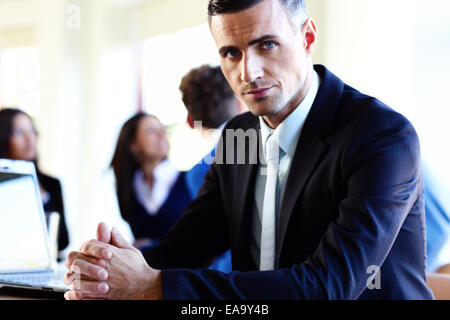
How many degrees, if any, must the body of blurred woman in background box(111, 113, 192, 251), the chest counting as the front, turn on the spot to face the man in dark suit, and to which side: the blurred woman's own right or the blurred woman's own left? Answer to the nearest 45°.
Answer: approximately 45° to the blurred woman's own right

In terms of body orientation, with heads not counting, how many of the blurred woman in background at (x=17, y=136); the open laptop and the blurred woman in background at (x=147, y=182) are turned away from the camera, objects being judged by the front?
0

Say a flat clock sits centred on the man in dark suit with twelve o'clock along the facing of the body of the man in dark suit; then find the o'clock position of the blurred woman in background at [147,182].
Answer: The blurred woman in background is roughly at 4 o'clock from the man in dark suit.

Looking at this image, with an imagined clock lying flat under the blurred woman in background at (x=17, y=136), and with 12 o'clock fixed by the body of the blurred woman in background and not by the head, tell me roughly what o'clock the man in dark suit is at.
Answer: The man in dark suit is roughly at 1 o'clock from the blurred woman in background.

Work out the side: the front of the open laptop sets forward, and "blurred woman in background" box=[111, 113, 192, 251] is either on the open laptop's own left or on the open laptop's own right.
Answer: on the open laptop's own left

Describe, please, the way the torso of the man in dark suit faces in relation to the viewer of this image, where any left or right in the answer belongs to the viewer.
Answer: facing the viewer and to the left of the viewer

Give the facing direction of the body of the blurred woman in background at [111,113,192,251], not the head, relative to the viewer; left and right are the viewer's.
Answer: facing the viewer and to the right of the viewer

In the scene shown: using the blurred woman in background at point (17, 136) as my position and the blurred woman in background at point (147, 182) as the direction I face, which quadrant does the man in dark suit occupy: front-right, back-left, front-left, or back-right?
front-right

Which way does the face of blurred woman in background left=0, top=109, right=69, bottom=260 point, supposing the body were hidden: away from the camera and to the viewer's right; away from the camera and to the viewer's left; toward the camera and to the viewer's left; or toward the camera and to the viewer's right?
toward the camera and to the viewer's right

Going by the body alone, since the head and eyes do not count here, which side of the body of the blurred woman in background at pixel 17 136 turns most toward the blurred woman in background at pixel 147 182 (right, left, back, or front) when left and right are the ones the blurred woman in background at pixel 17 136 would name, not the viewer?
front

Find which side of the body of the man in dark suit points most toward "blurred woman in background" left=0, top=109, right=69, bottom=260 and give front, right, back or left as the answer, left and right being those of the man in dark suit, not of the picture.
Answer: right

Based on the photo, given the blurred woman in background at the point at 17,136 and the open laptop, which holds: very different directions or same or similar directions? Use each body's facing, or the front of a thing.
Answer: same or similar directions

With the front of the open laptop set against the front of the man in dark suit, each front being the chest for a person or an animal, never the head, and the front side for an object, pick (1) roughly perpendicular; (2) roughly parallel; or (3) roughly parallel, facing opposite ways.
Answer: roughly perpendicular

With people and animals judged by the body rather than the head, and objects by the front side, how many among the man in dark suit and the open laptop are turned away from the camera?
0
